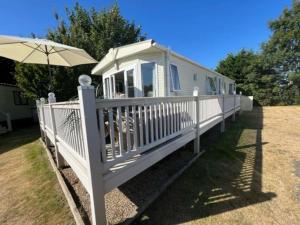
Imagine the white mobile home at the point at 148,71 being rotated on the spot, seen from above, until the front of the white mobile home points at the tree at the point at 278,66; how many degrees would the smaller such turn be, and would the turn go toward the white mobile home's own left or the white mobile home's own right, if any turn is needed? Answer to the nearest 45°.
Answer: approximately 180°

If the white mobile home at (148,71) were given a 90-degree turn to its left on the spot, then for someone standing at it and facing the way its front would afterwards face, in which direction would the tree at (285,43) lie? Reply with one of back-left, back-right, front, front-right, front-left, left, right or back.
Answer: left

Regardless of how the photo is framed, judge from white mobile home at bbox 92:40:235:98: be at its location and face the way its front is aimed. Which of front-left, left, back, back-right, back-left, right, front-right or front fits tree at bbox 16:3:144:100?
right

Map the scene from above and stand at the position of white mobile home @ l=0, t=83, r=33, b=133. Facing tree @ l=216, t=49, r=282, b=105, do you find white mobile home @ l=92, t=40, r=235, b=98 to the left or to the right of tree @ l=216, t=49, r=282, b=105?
right

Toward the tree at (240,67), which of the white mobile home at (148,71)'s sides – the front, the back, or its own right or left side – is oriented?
back

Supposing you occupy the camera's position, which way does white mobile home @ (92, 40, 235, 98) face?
facing the viewer and to the left of the viewer

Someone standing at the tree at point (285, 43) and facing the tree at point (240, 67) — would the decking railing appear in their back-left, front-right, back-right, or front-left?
front-left

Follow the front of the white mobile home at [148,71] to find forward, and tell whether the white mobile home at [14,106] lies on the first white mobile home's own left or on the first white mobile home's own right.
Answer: on the first white mobile home's own right

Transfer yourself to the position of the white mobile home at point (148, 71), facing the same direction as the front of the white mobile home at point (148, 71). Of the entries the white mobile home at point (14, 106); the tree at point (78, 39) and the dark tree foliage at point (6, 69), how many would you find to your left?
0

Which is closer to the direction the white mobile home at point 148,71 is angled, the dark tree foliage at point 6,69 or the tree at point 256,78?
the dark tree foliage

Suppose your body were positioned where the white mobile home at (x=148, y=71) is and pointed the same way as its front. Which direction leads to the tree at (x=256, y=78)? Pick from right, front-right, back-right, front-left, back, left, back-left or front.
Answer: back

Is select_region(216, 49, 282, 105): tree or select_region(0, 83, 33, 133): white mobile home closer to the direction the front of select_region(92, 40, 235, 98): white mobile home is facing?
the white mobile home
